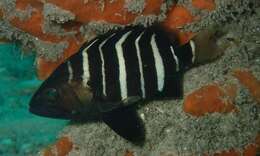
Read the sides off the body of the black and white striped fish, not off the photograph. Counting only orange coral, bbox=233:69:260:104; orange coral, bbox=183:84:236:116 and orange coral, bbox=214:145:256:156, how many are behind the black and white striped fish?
3

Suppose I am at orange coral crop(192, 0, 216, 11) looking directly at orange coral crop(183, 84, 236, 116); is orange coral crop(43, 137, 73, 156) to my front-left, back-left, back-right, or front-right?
front-right

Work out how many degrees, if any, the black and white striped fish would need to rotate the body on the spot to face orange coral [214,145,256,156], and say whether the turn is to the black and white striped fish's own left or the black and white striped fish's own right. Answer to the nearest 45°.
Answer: approximately 180°

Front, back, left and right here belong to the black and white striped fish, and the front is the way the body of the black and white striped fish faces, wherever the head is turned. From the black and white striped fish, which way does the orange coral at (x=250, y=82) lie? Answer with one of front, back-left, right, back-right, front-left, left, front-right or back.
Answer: back

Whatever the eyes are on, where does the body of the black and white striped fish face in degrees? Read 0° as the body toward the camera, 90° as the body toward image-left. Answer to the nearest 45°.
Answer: approximately 90°

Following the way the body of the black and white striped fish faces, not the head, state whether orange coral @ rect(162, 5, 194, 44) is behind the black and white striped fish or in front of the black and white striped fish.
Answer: behind

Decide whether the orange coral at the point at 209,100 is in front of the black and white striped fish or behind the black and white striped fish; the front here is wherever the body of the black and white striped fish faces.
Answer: behind
